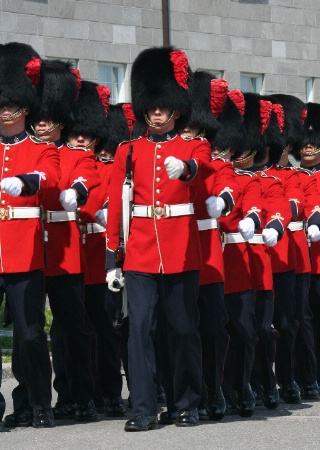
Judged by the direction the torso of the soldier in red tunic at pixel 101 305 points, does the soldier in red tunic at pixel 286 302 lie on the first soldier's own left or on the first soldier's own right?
on the first soldier's own left

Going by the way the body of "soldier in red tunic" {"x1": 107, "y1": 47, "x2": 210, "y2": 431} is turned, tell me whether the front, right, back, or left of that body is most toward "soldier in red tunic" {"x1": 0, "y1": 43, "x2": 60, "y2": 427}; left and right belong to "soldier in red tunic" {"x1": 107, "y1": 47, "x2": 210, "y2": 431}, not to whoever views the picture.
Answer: right

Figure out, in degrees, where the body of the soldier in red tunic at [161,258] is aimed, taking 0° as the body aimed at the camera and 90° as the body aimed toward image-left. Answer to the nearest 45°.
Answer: approximately 0°

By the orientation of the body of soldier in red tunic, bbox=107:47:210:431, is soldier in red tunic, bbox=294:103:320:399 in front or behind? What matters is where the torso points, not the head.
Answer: behind

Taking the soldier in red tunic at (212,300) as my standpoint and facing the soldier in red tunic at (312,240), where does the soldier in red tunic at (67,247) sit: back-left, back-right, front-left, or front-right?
back-left

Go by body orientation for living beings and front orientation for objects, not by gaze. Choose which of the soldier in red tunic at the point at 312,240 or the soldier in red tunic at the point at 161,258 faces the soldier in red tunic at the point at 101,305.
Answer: the soldier in red tunic at the point at 312,240

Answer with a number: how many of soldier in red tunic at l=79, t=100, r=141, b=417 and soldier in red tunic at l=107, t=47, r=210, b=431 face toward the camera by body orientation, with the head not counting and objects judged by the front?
2
